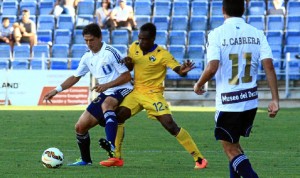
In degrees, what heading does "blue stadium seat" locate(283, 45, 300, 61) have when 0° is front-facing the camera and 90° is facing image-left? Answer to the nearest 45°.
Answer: approximately 0°

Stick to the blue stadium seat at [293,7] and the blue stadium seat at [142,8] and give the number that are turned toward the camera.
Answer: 2

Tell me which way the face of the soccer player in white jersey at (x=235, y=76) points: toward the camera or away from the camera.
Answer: away from the camera

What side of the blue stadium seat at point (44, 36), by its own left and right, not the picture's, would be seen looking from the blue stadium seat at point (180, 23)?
left

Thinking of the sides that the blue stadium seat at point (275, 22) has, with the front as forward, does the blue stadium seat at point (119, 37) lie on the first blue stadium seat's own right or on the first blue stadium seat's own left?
on the first blue stadium seat's own right

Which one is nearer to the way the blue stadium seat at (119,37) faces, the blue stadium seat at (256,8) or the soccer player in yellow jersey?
the soccer player in yellow jersey

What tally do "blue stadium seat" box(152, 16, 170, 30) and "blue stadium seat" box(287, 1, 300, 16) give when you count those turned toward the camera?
2

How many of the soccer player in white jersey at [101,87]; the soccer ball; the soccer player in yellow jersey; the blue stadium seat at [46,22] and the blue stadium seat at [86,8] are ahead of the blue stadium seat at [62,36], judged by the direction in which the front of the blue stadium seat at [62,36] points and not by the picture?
3

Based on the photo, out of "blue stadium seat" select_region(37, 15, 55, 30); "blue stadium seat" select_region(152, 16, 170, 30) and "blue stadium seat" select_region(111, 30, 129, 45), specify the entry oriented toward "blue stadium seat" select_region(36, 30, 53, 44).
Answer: "blue stadium seat" select_region(37, 15, 55, 30)
